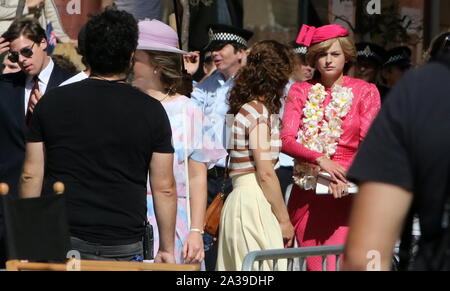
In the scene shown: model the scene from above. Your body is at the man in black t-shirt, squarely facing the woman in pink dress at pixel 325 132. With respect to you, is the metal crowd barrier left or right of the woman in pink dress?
right

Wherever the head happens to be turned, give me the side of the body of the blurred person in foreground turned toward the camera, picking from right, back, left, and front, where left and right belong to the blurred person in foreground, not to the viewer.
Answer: back

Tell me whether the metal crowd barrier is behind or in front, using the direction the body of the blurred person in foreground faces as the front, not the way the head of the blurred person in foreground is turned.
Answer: in front

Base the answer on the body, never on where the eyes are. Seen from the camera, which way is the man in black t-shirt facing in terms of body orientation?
away from the camera

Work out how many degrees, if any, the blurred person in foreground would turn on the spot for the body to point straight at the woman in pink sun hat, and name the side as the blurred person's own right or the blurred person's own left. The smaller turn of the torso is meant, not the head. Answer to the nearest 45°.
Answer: approximately 45° to the blurred person's own left

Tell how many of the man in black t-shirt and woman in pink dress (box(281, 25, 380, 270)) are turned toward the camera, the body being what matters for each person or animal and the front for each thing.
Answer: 1

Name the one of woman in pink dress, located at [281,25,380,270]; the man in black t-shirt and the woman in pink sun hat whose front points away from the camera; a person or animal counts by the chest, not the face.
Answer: the man in black t-shirt

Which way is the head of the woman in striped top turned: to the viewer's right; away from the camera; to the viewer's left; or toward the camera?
away from the camera

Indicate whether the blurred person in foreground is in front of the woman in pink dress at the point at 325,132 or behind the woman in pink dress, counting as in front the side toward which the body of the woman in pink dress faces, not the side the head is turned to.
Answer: in front

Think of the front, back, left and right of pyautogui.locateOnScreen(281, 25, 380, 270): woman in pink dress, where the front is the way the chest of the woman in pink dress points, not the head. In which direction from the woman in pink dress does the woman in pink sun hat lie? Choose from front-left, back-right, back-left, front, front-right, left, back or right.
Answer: front-right

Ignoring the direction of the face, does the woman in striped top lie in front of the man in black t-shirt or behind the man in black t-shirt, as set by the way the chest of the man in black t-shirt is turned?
in front

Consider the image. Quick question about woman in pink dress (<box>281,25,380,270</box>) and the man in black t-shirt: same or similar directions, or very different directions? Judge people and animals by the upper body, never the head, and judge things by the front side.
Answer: very different directions

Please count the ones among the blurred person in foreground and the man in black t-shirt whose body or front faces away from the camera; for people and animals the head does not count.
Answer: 2

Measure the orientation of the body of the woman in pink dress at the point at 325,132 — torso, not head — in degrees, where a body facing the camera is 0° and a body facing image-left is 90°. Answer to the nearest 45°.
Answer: approximately 0°
